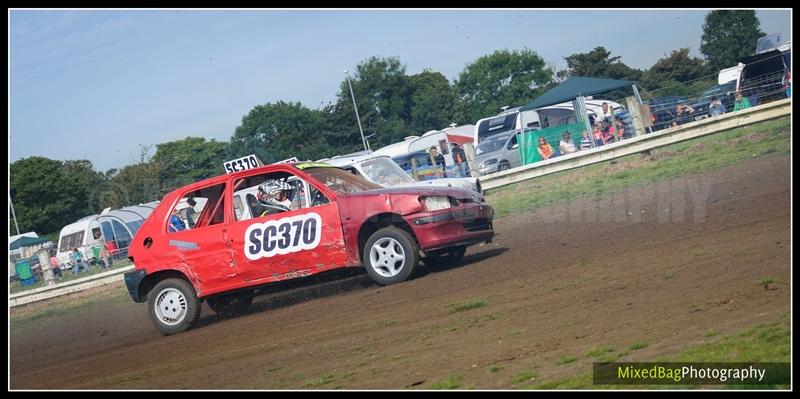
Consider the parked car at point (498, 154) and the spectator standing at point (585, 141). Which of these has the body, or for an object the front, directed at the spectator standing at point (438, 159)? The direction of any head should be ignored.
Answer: the parked car

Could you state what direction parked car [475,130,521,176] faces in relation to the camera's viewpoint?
facing the viewer and to the left of the viewer

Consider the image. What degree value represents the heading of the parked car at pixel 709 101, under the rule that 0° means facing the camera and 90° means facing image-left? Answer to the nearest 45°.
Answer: approximately 45°

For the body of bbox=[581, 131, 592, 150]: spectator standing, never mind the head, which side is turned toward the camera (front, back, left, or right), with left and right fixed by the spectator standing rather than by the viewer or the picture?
front

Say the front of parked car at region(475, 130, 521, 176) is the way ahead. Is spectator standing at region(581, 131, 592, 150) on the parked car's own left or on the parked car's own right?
on the parked car's own left

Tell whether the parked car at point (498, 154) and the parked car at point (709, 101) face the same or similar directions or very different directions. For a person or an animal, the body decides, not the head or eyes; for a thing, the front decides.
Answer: same or similar directions

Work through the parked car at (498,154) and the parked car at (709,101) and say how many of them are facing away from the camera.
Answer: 0

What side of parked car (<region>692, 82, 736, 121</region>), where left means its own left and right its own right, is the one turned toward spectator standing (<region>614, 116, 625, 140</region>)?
front

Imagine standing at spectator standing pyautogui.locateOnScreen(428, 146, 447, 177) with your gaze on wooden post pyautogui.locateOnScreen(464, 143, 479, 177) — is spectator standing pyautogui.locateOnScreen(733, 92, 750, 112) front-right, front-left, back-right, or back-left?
front-left

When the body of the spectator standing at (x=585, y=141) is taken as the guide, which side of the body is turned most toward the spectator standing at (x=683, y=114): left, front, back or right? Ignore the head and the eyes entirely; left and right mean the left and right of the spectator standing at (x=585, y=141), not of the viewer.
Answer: left

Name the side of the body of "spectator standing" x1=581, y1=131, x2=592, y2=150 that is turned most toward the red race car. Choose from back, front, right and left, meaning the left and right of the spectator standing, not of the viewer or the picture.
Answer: front

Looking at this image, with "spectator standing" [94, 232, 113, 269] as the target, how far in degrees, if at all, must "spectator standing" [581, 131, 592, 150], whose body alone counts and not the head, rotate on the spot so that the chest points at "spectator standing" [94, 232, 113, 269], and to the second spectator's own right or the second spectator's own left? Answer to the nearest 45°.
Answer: approximately 90° to the second spectator's own right
